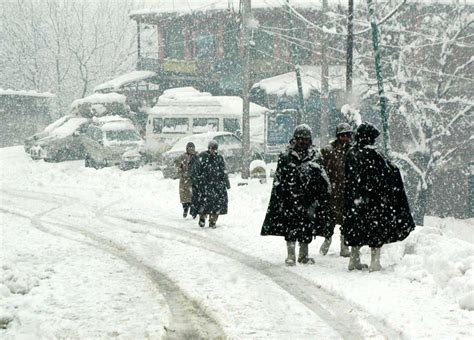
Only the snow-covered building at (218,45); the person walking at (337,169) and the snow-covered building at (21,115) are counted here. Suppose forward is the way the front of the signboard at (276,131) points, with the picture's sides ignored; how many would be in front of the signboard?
1

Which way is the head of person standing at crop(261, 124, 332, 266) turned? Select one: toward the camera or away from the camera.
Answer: toward the camera

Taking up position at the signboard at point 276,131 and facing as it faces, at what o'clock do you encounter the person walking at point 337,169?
The person walking is roughly at 12 o'clock from the signboard.

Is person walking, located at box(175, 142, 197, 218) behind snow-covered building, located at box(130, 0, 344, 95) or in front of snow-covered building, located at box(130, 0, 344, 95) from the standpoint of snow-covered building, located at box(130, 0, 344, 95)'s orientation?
in front

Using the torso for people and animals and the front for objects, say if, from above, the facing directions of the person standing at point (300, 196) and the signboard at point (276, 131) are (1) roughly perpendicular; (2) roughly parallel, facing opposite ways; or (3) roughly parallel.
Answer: roughly parallel

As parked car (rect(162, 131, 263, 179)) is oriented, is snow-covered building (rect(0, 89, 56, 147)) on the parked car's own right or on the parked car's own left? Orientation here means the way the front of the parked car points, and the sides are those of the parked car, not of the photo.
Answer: on the parked car's own right

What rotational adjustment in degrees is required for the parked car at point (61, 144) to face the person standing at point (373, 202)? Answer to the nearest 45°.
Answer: approximately 45° to its left

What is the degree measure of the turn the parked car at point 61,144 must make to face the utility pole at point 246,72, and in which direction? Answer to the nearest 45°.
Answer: approximately 90° to its left

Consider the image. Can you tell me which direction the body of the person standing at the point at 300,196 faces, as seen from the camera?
toward the camera

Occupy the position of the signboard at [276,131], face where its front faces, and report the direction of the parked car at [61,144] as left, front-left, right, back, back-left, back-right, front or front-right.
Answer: right

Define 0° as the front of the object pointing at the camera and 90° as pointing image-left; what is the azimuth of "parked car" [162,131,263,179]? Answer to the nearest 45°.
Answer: approximately 45°

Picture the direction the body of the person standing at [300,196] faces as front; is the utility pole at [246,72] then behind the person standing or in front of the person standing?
behind

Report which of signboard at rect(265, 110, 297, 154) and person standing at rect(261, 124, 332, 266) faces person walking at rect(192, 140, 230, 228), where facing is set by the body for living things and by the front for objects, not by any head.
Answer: the signboard

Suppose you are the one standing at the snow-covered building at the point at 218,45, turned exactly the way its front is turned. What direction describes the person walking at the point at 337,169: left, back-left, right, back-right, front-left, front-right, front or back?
front-left

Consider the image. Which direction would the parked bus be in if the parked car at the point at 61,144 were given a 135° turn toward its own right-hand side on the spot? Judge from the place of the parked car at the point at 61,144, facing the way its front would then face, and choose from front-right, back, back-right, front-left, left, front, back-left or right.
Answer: back-right
